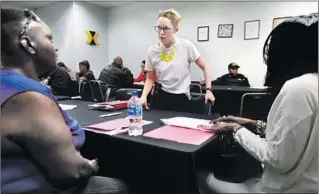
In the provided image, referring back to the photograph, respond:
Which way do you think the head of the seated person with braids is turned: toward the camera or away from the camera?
away from the camera

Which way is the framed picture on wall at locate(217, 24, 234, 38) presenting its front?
toward the camera

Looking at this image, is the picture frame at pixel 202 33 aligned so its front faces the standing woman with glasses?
yes

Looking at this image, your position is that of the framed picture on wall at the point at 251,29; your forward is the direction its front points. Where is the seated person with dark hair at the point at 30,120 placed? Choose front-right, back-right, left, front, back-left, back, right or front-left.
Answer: front

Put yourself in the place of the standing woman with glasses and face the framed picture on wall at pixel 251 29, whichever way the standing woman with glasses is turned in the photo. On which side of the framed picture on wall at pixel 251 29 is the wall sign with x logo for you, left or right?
left

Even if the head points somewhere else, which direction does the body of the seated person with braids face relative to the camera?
to the viewer's left

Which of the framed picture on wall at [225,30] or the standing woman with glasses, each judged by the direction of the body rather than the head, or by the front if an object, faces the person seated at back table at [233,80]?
the framed picture on wall

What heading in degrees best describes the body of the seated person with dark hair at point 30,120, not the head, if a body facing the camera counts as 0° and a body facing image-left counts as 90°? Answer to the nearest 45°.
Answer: approximately 270°

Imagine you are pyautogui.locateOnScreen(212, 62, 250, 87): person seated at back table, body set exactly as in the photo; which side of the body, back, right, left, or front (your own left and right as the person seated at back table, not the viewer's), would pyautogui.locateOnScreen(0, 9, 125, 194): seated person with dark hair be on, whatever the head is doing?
front

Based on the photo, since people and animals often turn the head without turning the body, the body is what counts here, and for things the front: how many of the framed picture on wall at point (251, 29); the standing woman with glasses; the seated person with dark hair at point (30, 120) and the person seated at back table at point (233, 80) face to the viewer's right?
1

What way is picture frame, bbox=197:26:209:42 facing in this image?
toward the camera

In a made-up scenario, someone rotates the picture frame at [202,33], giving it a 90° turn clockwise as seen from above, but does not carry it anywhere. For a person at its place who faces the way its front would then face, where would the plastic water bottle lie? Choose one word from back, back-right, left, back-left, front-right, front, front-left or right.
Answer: left

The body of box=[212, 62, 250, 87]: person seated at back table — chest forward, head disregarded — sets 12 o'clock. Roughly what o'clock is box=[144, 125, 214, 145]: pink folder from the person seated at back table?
The pink folder is roughly at 12 o'clock from the person seated at back table.

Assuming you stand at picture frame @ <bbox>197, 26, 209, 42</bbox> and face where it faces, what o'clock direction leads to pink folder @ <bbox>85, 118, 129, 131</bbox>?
The pink folder is roughly at 12 o'clock from the picture frame.

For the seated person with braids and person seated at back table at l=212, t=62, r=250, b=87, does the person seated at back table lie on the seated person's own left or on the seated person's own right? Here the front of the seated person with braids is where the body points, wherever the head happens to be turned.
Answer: on the seated person's own right

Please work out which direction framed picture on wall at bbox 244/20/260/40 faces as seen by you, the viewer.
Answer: facing the viewer
